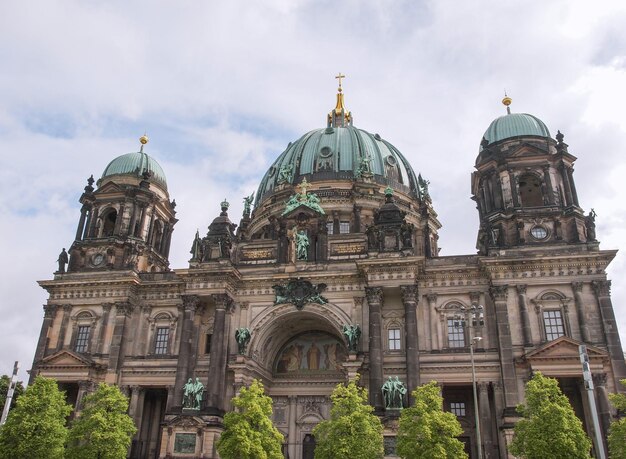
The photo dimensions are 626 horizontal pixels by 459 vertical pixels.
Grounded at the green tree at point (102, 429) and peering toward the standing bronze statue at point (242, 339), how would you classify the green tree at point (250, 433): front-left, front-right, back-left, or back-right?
front-right

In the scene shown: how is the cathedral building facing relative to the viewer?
toward the camera

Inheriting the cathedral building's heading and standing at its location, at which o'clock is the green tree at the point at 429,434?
The green tree is roughly at 11 o'clock from the cathedral building.

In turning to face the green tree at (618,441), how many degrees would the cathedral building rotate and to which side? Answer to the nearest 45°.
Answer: approximately 45° to its left

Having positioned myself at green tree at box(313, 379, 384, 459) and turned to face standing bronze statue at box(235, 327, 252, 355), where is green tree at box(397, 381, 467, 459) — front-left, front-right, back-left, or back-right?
back-right

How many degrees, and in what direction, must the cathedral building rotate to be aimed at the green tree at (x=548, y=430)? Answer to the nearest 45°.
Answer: approximately 45° to its left

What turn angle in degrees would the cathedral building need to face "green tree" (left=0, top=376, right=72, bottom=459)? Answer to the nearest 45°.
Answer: approximately 90° to its right

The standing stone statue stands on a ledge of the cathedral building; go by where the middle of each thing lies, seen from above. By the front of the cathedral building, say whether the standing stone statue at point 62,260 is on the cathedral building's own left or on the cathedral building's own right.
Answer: on the cathedral building's own right

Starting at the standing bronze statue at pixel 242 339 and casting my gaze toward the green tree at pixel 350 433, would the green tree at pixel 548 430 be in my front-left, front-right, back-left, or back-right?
front-left

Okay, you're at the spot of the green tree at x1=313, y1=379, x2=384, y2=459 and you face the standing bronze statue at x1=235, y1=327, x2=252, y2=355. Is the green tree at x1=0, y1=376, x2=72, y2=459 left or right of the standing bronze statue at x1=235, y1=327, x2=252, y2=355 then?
left
